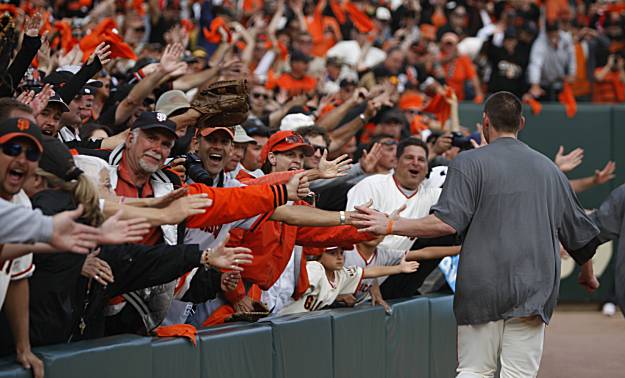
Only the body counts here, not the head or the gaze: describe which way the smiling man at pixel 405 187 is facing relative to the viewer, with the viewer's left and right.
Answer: facing the viewer and to the right of the viewer

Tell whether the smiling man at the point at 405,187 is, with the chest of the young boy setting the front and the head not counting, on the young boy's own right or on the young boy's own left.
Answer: on the young boy's own left

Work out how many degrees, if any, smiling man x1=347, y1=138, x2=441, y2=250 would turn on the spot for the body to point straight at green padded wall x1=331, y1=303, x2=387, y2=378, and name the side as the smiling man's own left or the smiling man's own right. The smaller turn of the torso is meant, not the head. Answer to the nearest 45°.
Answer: approximately 45° to the smiling man's own right

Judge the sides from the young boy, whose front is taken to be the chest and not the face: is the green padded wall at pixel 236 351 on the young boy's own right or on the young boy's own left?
on the young boy's own right

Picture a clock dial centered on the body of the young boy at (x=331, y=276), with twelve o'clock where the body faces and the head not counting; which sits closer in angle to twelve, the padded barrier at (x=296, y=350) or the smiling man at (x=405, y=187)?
the padded barrier

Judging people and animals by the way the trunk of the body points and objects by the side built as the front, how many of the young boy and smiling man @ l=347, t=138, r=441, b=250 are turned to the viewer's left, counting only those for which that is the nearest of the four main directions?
0

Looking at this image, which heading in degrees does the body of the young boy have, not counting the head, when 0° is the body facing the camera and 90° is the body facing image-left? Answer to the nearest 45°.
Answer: approximately 315°

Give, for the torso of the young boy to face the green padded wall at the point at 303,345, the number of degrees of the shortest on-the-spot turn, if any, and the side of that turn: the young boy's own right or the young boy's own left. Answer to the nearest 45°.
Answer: approximately 45° to the young boy's own right
